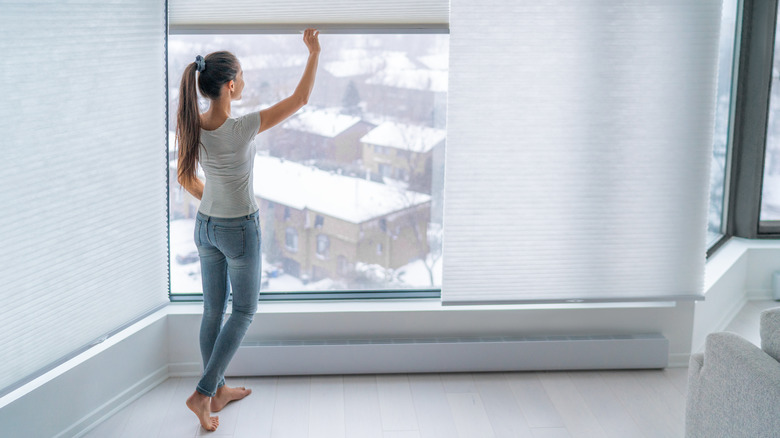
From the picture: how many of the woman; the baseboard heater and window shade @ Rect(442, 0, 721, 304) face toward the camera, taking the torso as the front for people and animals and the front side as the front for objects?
2

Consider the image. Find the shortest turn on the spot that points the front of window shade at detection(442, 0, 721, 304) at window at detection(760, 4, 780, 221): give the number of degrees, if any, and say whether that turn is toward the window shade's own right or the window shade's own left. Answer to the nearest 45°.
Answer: approximately 135° to the window shade's own left

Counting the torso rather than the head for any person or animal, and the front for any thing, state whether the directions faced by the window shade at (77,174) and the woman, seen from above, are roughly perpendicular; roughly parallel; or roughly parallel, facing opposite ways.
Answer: roughly perpendicular

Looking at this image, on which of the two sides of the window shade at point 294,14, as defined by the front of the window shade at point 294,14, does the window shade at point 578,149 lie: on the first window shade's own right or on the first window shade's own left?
on the first window shade's own left

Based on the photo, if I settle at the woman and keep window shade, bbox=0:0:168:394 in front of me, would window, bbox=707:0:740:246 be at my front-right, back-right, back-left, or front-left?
back-right

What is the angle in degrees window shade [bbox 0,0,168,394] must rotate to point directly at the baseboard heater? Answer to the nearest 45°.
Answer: approximately 45° to its left

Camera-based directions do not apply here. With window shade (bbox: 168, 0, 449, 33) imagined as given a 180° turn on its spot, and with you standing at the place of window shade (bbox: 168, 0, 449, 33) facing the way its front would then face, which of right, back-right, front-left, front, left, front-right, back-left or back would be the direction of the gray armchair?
back-right

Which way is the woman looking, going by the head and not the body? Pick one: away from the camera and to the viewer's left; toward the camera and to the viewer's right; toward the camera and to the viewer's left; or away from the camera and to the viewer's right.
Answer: away from the camera and to the viewer's right

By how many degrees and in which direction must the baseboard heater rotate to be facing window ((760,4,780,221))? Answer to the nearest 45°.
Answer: approximately 135° to its left

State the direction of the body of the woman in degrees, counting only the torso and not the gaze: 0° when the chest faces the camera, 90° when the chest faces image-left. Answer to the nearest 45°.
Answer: approximately 225°
